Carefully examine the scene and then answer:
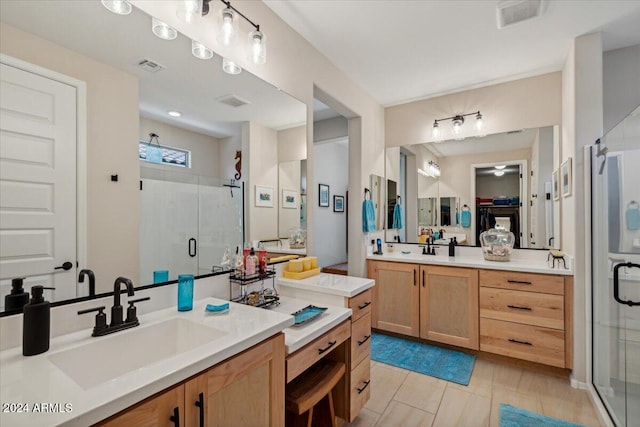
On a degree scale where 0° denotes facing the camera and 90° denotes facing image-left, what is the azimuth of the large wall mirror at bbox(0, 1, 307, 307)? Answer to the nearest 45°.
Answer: approximately 315°

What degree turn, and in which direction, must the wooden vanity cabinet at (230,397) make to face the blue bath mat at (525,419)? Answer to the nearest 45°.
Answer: approximately 45° to its left

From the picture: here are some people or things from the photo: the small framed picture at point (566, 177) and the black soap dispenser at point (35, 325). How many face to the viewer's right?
1

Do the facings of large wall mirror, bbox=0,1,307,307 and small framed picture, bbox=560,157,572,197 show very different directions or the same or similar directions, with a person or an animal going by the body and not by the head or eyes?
very different directions

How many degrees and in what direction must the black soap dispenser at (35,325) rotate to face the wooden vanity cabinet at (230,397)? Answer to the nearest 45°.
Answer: approximately 45° to its right

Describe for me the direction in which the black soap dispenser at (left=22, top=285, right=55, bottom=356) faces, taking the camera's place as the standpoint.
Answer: facing to the right of the viewer

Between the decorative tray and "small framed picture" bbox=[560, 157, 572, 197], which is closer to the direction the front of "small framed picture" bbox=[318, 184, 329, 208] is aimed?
the decorative tray

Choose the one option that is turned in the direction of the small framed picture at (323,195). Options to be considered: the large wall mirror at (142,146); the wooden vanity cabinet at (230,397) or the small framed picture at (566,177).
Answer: the small framed picture at (566,177)

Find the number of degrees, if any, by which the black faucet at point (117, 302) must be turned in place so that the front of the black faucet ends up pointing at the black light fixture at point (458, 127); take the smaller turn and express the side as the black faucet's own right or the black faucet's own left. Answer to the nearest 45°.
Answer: approximately 45° to the black faucet's own left
